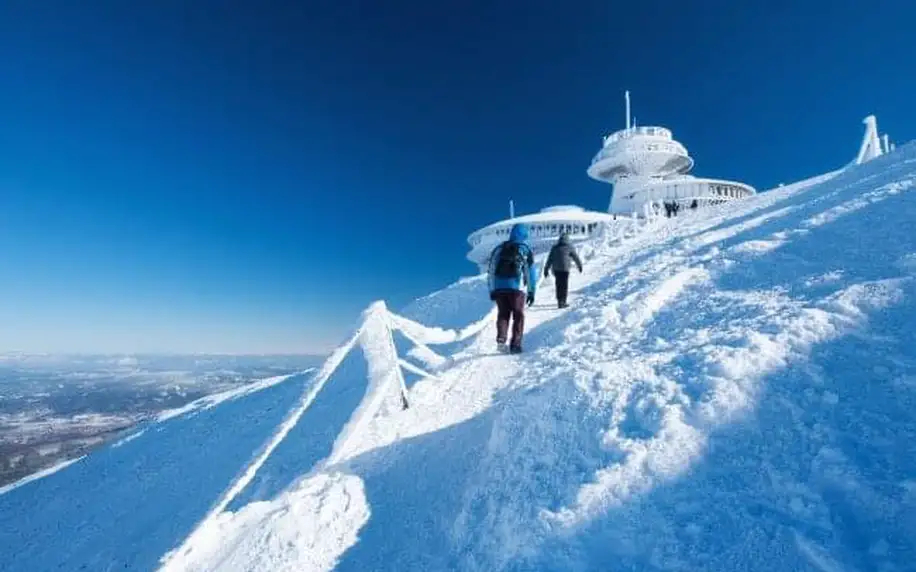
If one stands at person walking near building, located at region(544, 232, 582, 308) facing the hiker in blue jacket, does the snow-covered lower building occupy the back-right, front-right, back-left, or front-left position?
back-right

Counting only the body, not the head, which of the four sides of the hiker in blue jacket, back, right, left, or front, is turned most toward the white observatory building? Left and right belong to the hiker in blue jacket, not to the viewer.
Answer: front

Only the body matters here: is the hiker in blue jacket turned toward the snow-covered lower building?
yes

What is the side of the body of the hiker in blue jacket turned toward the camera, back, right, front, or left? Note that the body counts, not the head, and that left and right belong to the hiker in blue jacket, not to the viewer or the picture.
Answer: back

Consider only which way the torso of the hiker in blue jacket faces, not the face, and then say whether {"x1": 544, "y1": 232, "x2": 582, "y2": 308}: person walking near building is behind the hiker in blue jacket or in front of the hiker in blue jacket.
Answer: in front
